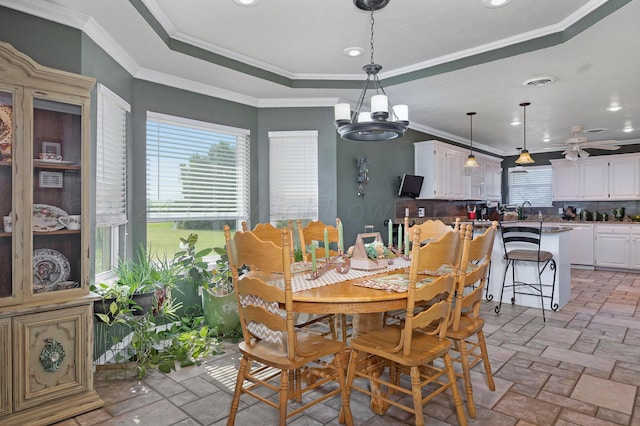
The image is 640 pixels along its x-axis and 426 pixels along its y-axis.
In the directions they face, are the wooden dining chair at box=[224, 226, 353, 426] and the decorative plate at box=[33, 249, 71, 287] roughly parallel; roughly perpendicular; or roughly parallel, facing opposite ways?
roughly perpendicular

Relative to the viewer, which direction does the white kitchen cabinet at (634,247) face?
toward the camera

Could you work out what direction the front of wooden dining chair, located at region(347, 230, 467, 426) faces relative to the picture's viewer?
facing away from the viewer and to the left of the viewer

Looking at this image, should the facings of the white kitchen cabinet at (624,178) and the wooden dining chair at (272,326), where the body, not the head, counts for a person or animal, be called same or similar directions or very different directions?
very different directions

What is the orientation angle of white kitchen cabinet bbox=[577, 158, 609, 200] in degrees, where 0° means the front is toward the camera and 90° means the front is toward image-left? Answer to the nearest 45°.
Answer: approximately 0°

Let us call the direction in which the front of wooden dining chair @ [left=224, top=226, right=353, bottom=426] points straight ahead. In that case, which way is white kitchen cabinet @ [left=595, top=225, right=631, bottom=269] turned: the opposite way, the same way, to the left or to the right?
the opposite way

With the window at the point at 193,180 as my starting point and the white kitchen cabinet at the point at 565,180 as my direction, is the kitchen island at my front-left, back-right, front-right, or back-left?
front-right

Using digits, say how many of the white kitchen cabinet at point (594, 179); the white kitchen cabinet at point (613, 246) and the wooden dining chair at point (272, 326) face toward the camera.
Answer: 2

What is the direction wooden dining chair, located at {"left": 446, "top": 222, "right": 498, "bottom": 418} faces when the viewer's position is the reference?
facing away from the viewer and to the left of the viewer

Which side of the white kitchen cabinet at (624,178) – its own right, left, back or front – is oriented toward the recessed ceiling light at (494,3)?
front

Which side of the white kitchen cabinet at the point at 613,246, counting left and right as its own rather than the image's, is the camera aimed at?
front

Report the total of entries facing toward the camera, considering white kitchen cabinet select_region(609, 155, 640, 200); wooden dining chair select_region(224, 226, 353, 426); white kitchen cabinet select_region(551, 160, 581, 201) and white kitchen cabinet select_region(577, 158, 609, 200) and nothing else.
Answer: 3

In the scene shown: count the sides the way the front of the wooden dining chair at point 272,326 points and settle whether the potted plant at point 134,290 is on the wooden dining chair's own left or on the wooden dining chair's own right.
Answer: on the wooden dining chair's own left

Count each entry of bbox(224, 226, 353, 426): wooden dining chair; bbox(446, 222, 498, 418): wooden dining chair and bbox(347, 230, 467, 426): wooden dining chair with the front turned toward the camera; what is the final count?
0

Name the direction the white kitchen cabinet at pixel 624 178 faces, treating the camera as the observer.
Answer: facing the viewer
